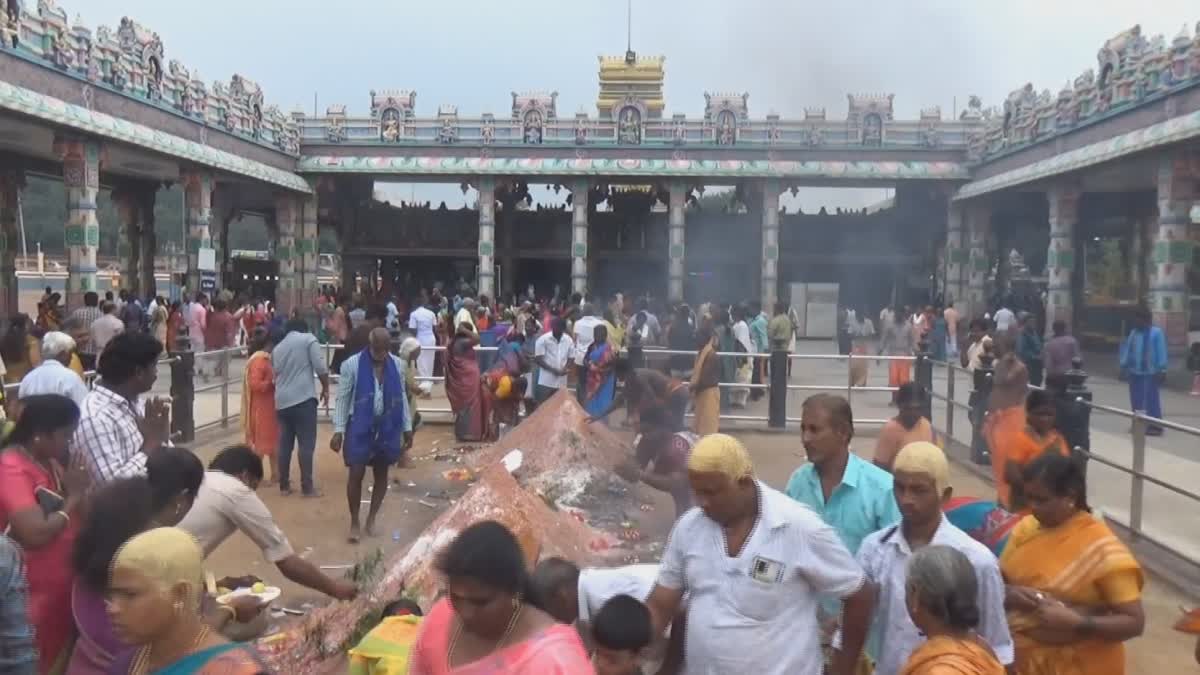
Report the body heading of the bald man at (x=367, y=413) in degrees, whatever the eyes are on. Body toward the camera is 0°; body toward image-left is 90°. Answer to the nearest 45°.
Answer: approximately 0°

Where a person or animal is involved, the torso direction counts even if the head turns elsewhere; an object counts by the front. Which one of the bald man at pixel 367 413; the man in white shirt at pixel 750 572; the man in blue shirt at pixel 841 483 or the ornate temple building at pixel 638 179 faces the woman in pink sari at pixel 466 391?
the ornate temple building

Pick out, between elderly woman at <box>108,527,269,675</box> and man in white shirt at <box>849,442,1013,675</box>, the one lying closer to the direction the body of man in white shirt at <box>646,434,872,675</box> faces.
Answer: the elderly woman

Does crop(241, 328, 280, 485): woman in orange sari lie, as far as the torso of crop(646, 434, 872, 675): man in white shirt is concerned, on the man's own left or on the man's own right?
on the man's own right

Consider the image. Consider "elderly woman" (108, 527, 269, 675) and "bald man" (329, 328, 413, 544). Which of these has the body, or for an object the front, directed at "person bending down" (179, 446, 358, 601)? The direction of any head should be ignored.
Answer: the bald man

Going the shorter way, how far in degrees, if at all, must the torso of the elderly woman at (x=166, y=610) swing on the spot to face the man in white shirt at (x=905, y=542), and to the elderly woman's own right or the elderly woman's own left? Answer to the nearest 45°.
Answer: approximately 135° to the elderly woman's own left

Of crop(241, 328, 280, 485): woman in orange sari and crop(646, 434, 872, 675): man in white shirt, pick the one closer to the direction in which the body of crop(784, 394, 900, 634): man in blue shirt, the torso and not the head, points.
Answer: the man in white shirt

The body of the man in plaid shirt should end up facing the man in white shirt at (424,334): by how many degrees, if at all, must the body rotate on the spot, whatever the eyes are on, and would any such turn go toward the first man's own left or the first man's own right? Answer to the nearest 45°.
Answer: approximately 90° to the first man's own left

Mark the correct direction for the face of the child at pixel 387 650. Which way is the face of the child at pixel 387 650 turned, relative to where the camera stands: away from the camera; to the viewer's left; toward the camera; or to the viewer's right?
away from the camera

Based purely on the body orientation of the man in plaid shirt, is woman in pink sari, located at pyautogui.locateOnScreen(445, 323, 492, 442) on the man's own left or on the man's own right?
on the man's own left

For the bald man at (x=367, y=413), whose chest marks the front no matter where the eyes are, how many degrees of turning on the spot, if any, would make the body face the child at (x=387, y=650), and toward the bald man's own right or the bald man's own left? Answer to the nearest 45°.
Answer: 0° — they already face them
